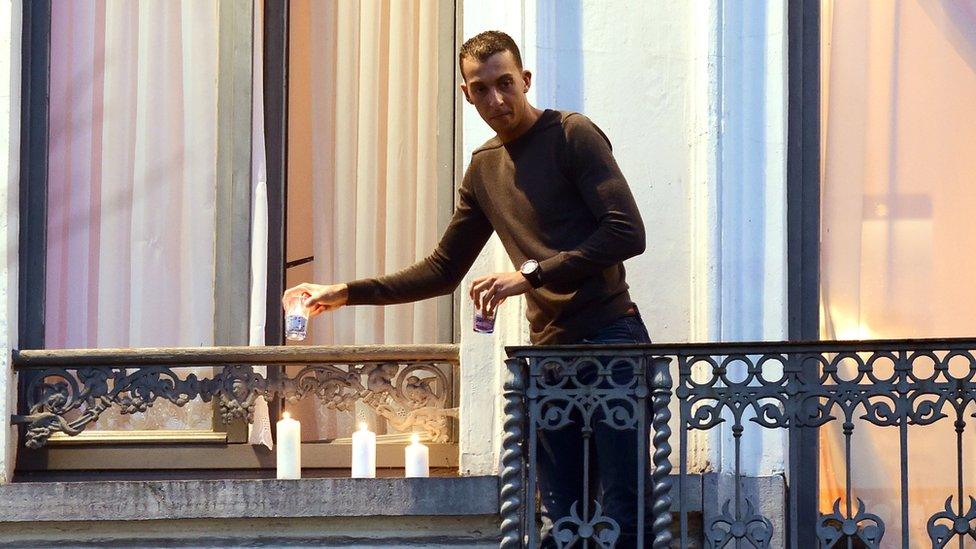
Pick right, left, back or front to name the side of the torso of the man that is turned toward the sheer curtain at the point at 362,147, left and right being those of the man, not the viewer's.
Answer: right

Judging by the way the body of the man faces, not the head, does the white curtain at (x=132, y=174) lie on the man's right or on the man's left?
on the man's right

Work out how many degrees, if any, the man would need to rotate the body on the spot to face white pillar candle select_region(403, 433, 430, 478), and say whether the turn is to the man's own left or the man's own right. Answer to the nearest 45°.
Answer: approximately 90° to the man's own right

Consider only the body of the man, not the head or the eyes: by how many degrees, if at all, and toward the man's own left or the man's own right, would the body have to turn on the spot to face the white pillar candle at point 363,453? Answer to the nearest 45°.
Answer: approximately 90° to the man's own right

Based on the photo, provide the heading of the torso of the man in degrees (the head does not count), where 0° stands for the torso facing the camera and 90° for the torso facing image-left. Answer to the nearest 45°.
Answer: approximately 45°

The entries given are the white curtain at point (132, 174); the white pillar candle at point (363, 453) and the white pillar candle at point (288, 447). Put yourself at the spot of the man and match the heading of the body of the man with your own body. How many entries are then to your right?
3
